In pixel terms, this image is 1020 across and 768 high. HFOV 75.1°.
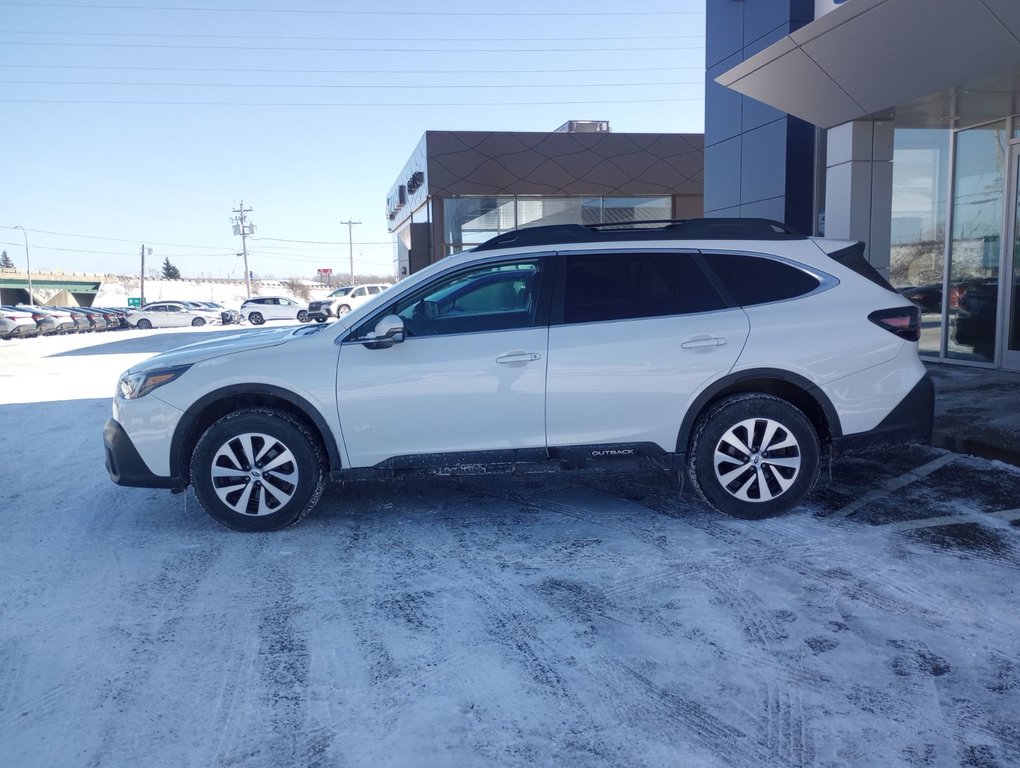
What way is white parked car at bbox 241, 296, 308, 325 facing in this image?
to the viewer's right

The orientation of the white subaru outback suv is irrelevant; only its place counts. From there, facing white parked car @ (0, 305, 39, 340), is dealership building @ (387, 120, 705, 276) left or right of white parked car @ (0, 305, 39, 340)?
right

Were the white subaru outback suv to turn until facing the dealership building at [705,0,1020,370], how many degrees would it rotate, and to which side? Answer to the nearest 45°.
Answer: approximately 135° to its right

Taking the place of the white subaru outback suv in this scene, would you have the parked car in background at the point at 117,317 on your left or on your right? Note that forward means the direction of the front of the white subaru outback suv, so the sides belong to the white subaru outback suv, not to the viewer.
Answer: on your right

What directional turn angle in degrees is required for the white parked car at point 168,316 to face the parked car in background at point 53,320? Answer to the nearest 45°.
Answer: approximately 135° to its right

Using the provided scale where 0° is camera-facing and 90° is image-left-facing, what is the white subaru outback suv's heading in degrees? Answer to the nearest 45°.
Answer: approximately 90°

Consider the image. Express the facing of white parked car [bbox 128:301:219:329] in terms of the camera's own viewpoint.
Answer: facing to the right of the viewer

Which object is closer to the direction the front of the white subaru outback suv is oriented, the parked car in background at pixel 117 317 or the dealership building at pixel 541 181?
the parked car in background
